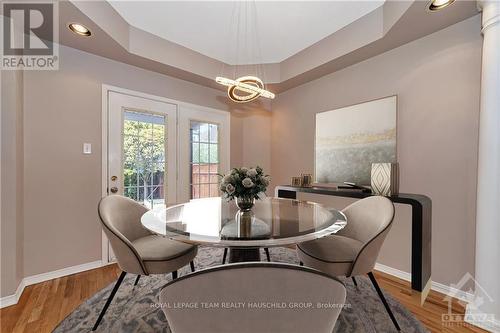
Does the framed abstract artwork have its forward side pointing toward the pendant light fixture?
yes

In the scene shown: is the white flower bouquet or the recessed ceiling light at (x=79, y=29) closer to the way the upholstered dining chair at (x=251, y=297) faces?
the white flower bouquet

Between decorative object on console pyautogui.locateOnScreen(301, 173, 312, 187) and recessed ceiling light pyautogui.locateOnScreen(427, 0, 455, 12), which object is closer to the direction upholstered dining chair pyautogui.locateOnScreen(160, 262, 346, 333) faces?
the decorative object on console

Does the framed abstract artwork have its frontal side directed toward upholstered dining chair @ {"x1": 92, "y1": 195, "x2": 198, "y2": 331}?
yes

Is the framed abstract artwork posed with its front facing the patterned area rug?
yes

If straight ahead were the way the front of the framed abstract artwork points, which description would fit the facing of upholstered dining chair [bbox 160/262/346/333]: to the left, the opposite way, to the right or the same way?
to the right

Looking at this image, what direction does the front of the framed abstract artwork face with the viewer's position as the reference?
facing the viewer and to the left of the viewer

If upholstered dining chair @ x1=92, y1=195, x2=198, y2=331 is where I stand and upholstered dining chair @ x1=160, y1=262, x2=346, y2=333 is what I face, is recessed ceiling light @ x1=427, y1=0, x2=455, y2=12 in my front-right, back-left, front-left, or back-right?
front-left

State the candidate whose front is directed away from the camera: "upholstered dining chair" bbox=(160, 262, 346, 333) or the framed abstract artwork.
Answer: the upholstered dining chair

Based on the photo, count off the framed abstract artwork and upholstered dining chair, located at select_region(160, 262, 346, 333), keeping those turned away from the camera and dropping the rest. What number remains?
1

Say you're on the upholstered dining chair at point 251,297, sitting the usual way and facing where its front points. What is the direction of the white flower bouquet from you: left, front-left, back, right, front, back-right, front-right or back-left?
front

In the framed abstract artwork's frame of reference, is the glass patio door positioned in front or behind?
in front

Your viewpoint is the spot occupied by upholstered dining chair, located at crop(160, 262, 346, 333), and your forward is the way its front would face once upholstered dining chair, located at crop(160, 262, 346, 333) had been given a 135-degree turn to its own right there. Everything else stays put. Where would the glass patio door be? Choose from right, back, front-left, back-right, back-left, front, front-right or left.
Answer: back

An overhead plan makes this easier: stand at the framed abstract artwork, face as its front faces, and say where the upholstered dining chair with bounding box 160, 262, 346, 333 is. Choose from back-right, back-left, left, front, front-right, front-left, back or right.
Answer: front-left

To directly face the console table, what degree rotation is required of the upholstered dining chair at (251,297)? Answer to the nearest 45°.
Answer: approximately 45° to its right

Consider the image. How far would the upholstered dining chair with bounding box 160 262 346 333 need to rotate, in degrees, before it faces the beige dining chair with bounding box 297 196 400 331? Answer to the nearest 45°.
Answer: approximately 45° to its right

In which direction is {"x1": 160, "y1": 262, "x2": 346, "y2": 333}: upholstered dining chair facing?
away from the camera
